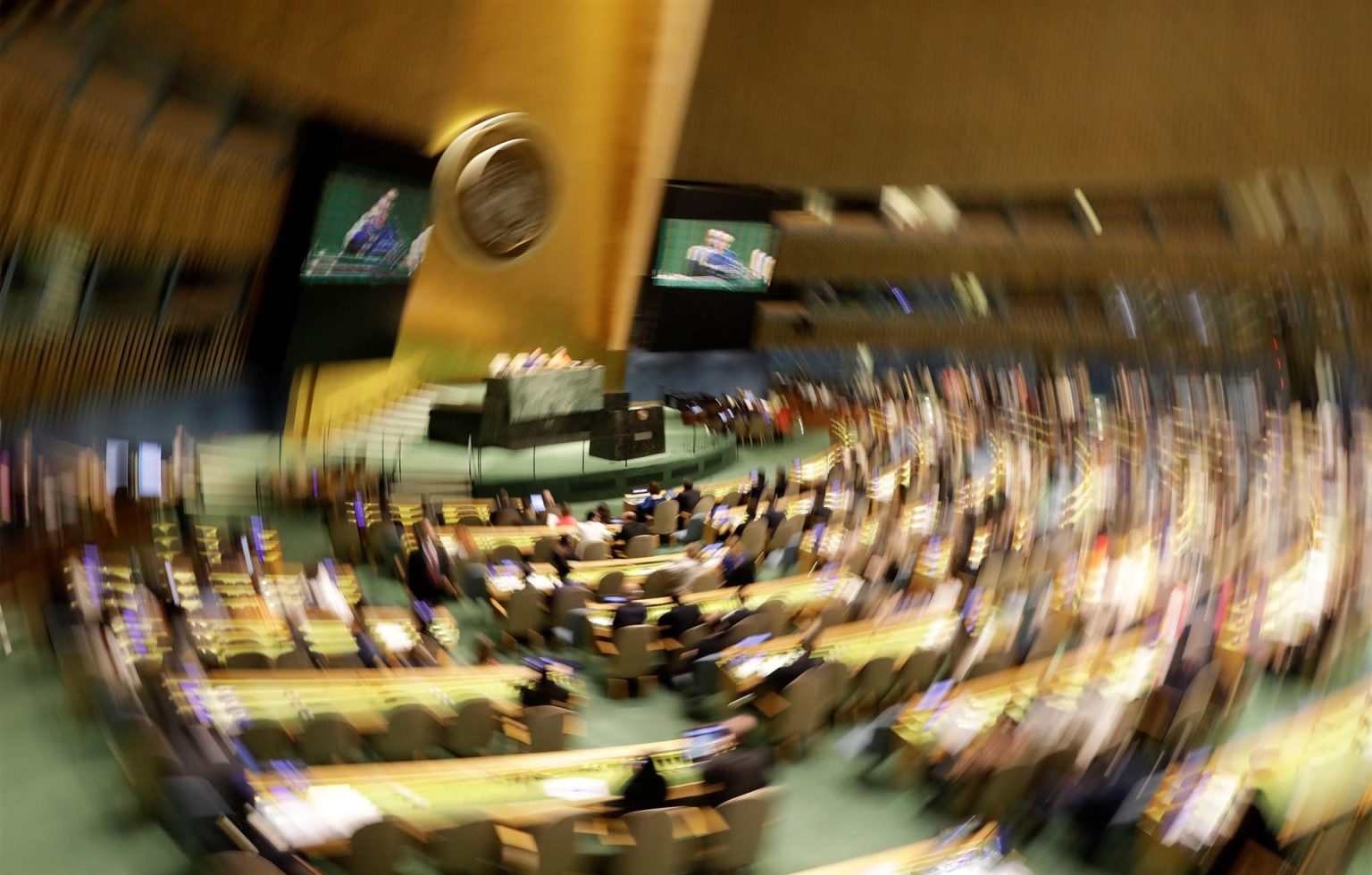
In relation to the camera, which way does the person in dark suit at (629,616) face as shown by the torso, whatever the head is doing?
away from the camera

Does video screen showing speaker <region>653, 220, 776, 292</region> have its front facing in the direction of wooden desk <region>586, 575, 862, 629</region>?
yes

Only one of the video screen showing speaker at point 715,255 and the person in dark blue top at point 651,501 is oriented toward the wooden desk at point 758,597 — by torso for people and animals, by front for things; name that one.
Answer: the video screen showing speaker

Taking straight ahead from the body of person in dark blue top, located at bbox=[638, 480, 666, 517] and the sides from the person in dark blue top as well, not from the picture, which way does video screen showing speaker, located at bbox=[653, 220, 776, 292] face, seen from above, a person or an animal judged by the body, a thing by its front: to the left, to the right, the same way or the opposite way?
the opposite way

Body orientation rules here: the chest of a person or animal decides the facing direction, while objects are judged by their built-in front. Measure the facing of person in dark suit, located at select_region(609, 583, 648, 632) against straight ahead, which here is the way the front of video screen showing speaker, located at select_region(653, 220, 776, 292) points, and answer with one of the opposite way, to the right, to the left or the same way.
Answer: the opposite way

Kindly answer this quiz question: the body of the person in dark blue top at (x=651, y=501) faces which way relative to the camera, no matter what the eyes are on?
away from the camera

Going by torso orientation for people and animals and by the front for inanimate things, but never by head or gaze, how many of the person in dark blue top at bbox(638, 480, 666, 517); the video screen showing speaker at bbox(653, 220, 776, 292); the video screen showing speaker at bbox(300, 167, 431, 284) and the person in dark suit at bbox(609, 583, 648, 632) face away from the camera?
2

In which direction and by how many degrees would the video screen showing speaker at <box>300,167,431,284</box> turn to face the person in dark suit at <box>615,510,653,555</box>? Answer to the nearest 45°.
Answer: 0° — it already faces them

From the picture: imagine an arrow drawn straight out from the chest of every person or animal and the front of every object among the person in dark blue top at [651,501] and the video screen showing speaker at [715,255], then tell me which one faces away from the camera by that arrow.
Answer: the person in dark blue top
